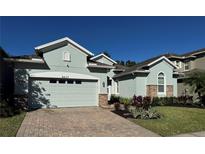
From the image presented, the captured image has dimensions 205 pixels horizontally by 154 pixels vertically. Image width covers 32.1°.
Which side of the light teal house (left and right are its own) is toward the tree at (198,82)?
left

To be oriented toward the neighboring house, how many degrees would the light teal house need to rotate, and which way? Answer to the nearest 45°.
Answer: approximately 135° to its left

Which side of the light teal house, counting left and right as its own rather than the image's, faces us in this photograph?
front

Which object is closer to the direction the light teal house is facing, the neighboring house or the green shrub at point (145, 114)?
the green shrub

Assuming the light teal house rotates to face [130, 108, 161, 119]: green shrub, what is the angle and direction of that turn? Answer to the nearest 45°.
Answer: approximately 45° to its left
